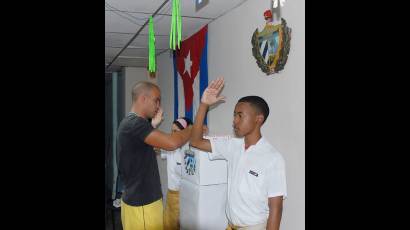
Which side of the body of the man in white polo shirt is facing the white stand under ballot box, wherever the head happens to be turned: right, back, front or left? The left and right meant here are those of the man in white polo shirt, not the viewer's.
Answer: right

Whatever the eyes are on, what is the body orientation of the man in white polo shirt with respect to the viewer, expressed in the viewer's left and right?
facing the viewer and to the left of the viewer

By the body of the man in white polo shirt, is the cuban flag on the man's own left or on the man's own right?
on the man's own right

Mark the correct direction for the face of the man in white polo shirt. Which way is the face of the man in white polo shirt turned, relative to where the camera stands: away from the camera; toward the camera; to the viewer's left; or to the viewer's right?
to the viewer's left
